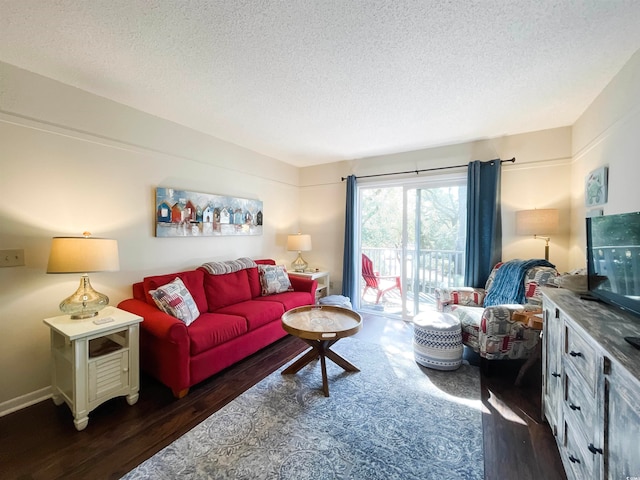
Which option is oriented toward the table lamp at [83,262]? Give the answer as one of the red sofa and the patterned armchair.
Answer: the patterned armchair

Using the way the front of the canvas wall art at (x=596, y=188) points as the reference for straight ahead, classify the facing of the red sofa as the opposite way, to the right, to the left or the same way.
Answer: the opposite way

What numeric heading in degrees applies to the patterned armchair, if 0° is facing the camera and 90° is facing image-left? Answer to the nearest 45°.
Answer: approximately 45°

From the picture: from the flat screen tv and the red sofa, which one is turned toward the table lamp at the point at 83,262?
the flat screen tv

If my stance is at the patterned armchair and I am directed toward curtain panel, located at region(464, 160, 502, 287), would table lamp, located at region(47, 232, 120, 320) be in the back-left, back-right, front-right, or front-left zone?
back-left

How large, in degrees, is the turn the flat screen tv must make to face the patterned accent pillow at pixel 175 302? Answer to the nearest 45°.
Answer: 0° — it already faces it

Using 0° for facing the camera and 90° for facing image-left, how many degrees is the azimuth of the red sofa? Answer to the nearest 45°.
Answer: approximately 315°

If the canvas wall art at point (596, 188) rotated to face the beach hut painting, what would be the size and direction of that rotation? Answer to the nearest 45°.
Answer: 0° — it already faces it

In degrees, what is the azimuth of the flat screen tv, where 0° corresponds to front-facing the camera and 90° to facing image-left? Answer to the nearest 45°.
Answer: approximately 45°
